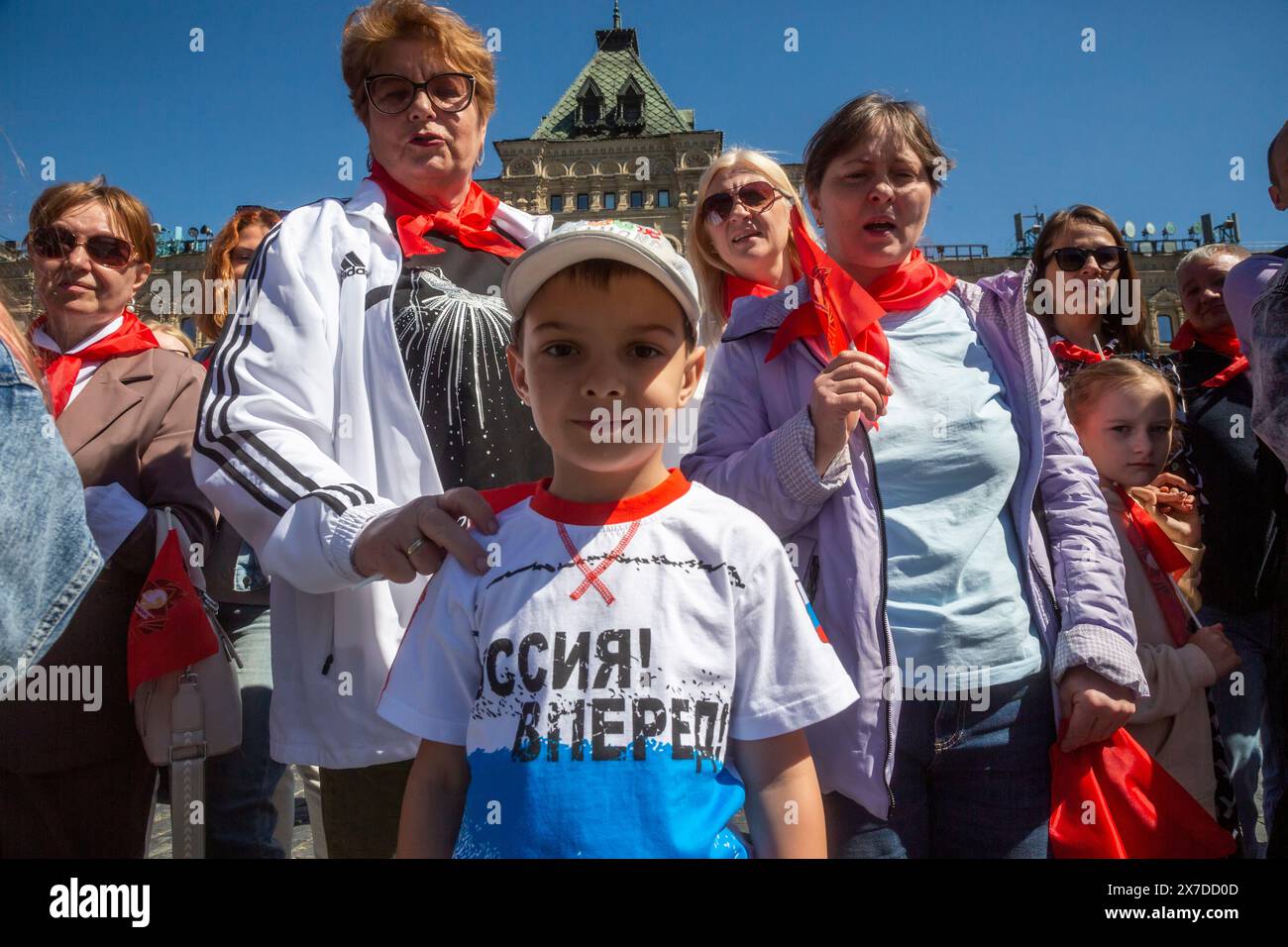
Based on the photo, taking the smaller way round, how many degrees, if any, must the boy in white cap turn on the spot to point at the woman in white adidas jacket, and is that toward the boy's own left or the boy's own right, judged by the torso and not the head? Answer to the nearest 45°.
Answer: approximately 135° to the boy's own right

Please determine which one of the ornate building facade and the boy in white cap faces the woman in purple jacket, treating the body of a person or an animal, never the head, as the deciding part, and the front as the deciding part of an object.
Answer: the ornate building facade

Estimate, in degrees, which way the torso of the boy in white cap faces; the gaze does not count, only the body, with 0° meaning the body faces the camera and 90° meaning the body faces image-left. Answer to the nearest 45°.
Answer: approximately 0°

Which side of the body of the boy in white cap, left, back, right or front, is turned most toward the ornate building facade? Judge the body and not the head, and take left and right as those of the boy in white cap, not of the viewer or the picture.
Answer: back

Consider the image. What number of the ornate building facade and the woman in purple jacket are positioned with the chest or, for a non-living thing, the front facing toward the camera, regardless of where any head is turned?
2

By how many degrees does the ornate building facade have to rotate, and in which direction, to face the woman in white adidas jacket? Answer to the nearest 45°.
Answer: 0° — it already faces them

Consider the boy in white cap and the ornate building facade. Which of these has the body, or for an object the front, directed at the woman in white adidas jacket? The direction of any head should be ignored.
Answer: the ornate building facade
